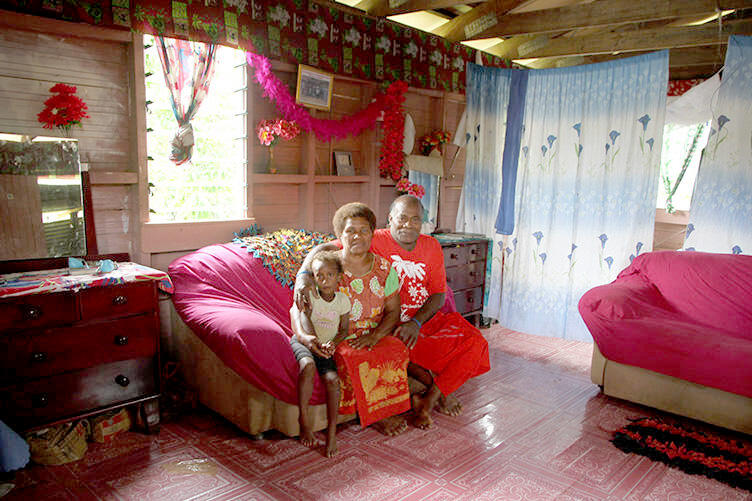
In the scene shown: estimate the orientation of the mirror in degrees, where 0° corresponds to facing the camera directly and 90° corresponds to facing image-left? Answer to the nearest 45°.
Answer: approximately 315°

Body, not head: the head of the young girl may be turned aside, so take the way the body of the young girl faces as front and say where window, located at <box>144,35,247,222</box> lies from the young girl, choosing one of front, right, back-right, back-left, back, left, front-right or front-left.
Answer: back-right

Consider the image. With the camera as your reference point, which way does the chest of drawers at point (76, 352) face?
facing the viewer and to the right of the viewer

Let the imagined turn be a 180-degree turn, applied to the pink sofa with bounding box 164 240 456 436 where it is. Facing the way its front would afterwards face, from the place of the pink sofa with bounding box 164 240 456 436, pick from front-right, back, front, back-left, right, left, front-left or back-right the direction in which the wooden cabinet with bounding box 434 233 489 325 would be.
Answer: right

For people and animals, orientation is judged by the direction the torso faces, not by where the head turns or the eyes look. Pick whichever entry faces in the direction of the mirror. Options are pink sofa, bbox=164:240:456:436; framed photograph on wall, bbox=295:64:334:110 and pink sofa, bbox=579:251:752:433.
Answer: pink sofa, bbox=579:251:752:433

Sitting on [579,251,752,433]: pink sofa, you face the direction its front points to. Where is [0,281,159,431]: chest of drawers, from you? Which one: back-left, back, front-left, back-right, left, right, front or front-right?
front

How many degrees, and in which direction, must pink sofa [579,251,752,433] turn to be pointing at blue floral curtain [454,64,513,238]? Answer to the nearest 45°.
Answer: approximately 90° to its right

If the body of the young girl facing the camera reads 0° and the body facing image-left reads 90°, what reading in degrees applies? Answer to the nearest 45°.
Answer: approximately 0°

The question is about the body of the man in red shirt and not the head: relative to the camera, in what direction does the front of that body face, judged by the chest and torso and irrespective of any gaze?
toward the camera

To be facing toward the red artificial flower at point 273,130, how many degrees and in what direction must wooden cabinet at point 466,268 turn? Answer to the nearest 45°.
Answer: approximately 90° to its right

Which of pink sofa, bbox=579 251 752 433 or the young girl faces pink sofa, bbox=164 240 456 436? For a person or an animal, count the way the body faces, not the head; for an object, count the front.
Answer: pink sofa, bbox=579 251 752 433

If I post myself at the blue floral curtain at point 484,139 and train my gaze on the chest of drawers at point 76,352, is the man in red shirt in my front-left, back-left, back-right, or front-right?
front-left

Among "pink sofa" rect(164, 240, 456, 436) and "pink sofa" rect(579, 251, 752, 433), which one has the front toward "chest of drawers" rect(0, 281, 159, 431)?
"pink sofa" rect(579, 251, 752, 433)

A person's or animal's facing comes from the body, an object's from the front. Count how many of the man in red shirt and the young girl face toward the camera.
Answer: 2

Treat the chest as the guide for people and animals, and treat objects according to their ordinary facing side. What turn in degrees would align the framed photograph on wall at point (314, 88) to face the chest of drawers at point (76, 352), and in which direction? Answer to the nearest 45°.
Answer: approximately 90° to its right
